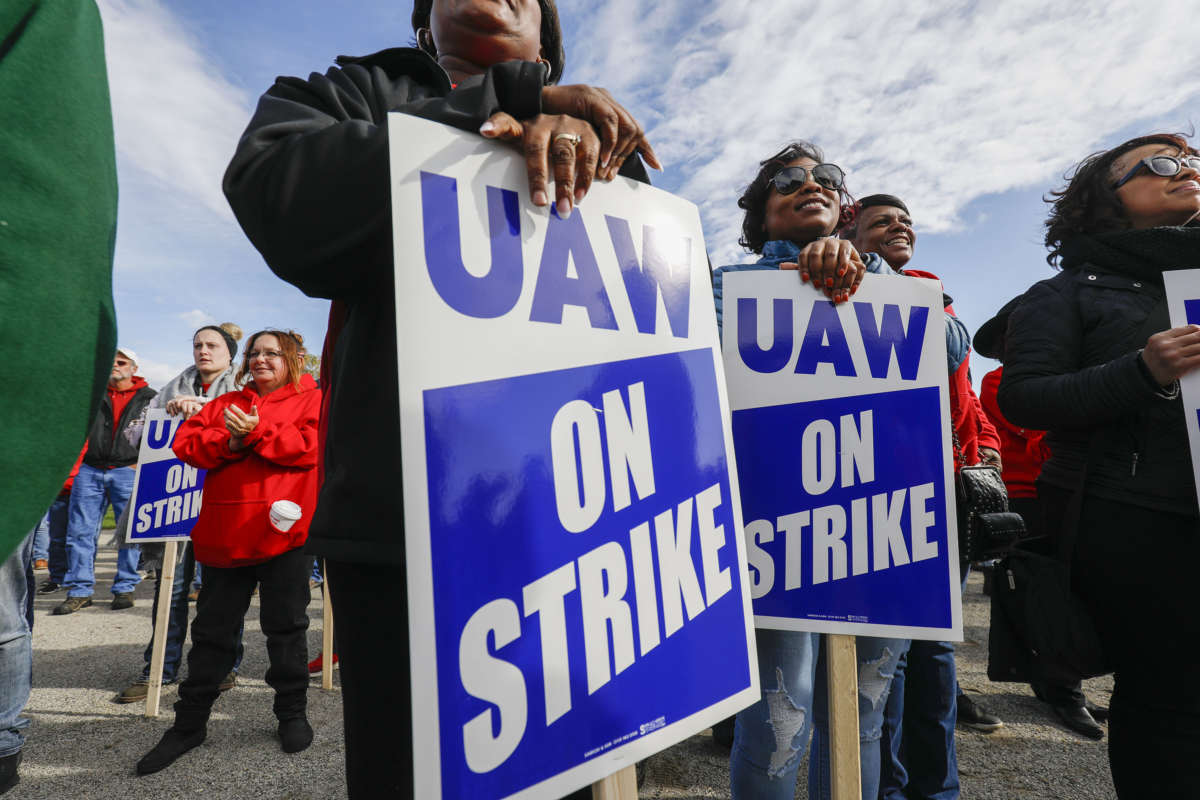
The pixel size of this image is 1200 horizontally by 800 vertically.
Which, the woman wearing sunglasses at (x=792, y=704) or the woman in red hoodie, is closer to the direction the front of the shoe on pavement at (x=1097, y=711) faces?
the woman wearing sunglasses

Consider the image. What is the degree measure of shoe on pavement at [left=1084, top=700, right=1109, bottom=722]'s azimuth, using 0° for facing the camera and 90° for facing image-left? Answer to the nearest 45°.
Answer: approximately 315°

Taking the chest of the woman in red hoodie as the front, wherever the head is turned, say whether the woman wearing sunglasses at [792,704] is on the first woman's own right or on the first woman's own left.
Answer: on the first woman's own left

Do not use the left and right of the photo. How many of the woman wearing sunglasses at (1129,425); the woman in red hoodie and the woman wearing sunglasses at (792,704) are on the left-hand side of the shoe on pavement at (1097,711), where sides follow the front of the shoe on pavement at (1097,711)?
0

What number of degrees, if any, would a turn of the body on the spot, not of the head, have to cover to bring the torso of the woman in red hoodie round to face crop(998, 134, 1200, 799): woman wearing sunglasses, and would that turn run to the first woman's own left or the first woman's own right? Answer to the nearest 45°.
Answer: approximately 90° to the first woman's own left

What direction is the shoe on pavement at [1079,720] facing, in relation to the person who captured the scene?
facing the viewer and to the right of the viewer

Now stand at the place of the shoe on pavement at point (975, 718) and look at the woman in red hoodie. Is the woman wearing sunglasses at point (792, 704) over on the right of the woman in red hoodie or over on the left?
left

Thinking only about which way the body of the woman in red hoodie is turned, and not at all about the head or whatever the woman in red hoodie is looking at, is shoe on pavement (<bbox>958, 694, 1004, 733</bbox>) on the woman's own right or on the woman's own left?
on the woman's own left

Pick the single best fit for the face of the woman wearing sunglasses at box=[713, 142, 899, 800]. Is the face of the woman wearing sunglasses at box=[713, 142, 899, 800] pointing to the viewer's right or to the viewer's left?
to the viewer's right

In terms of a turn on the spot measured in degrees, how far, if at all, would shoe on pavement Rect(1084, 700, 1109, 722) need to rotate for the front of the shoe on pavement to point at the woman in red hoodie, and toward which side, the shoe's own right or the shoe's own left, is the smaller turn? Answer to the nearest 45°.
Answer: approximately 90° to the shoe's own right

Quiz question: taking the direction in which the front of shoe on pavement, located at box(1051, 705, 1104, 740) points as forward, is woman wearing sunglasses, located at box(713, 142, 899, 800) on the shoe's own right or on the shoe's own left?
on the shoe's own right
